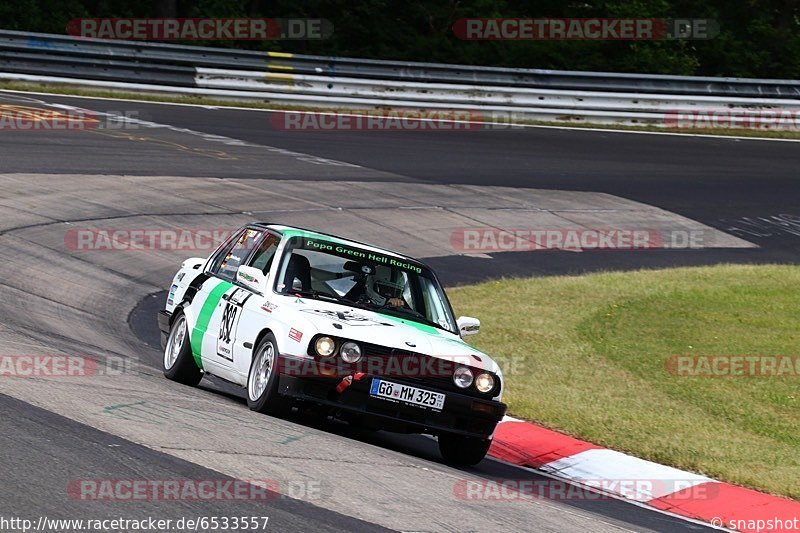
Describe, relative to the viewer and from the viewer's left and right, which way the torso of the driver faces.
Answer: facing the viewer and to the right of the viewer

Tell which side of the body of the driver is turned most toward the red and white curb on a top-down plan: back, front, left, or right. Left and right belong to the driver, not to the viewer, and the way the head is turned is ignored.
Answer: front

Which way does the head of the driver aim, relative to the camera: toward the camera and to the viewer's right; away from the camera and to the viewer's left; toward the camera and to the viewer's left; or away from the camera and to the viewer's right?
toward the camera and to the viewer's right

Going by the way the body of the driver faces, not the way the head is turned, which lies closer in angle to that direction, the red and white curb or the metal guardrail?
the red and white curb

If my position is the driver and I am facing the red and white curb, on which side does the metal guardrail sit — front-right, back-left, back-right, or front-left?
back-left

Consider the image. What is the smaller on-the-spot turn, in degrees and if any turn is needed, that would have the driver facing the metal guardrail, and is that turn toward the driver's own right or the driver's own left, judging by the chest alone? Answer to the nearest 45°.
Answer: approximately 135° to the driver's own left

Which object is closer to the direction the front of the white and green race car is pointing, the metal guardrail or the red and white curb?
the red and white curb

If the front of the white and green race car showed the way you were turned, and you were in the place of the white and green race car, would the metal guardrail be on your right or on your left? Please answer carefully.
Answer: on your left
